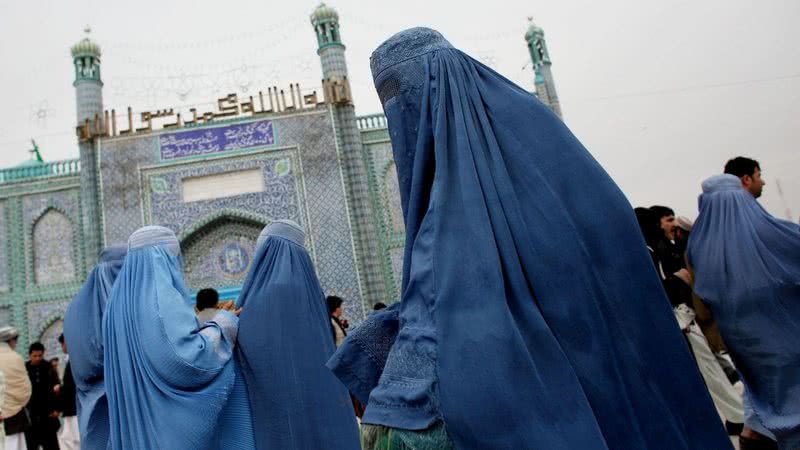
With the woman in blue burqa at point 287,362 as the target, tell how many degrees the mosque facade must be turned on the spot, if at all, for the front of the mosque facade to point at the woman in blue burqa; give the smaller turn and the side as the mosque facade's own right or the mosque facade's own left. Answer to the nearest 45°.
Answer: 0° — it already faces them

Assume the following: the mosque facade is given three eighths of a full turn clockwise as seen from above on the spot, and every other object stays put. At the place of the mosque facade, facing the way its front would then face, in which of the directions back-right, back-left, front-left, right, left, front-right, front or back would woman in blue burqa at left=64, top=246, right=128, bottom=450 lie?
back-left

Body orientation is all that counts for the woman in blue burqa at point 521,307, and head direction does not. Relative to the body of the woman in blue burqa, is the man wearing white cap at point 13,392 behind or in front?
in front

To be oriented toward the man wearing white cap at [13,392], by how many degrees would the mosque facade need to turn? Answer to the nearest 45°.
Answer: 0° — it already faces them

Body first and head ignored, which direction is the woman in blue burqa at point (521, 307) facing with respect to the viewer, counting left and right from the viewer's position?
facing to the left of the viewer

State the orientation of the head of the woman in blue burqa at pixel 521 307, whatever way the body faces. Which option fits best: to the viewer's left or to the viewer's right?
to the viewer's left

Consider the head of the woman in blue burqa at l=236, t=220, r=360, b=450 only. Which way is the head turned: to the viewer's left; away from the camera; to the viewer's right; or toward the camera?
away from the camera

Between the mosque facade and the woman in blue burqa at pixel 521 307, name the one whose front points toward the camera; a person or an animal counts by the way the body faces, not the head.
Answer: the mosque facade

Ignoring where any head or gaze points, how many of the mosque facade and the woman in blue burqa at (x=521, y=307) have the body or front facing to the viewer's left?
1

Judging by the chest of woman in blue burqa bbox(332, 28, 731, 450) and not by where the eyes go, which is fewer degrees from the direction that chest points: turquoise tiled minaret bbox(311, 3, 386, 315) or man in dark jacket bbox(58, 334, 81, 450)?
the man in dark jacket

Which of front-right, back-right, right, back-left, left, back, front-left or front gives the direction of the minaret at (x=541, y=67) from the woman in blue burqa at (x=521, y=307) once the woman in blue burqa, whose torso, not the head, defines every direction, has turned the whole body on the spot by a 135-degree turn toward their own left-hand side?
back-left

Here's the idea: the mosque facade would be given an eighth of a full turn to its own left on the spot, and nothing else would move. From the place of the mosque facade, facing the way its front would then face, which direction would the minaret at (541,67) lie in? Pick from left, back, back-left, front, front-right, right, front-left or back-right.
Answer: front-left

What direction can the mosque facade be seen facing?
toward the camera
